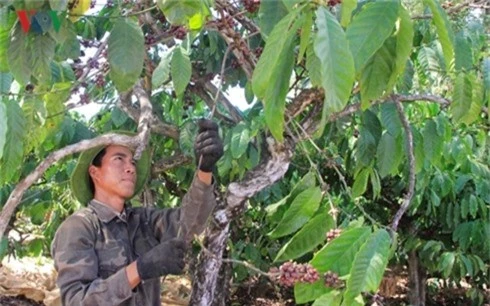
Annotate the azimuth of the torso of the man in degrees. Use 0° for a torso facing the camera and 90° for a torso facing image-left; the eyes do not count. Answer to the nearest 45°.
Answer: approximately 315°

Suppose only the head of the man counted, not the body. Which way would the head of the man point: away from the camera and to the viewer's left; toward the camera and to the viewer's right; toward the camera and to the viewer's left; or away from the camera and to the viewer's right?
toward the camera and to the viewer's right
